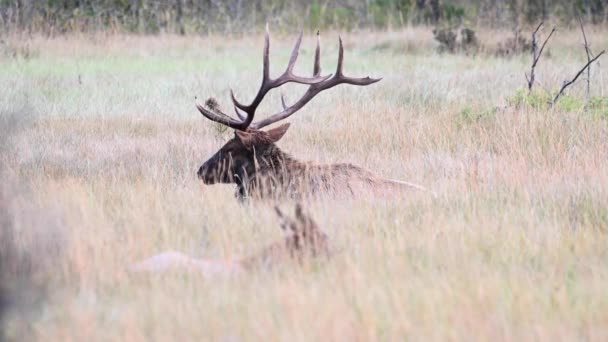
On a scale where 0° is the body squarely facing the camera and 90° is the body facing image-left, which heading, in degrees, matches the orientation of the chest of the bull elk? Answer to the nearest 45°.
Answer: approximately 90°

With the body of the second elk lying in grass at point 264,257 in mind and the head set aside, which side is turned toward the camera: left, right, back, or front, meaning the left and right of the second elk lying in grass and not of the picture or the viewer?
right

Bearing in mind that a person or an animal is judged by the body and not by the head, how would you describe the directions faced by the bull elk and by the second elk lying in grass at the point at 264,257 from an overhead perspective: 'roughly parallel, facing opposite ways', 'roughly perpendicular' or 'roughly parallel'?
roughly parallel, facing opposite ways

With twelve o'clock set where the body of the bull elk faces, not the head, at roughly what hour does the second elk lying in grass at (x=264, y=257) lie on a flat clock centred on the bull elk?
The second elk lying in grass is roughly at 9 o'clock from the bull elk.

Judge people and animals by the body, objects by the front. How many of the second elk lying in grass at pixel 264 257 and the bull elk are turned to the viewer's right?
1

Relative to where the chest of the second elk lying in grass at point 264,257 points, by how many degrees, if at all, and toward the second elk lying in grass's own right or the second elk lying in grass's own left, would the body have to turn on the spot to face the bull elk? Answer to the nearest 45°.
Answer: approximately 90° to the second elk lying in grass's own left
